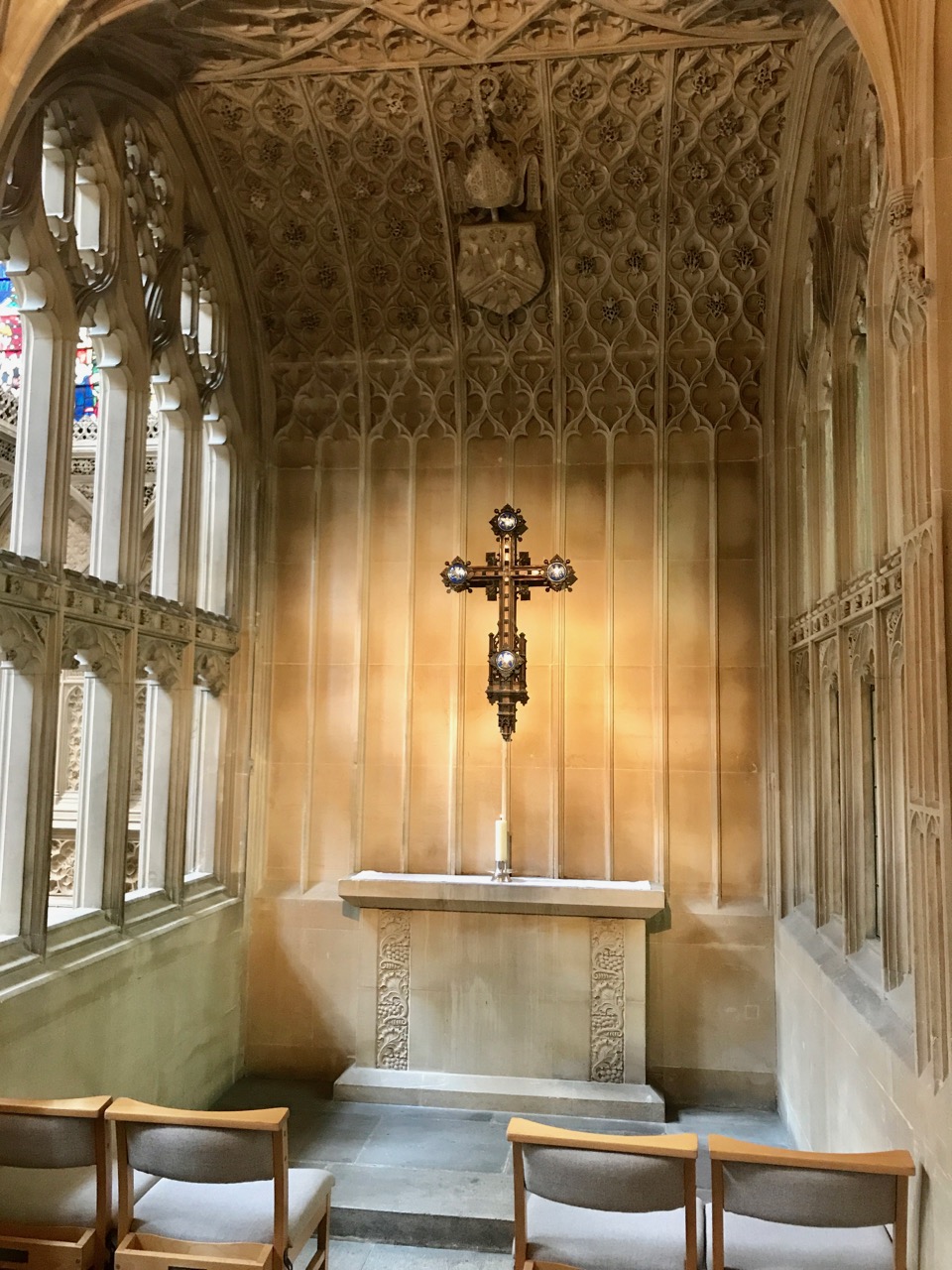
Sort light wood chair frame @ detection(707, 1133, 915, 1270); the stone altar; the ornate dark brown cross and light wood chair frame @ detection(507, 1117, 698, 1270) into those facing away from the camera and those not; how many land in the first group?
2

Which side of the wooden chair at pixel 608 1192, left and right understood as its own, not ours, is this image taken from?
back

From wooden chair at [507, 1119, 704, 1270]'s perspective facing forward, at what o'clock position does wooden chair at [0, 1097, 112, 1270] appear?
wooden chair at [0, 1097, 112, 1270] is roughly at 9 o'clock from wooden chair at [507, 1119, 704, 1270].

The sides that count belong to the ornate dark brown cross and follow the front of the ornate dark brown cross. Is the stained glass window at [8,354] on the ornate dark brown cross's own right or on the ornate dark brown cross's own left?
on the ornate dark brown cross's own right

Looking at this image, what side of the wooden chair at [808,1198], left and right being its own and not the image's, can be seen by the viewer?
back

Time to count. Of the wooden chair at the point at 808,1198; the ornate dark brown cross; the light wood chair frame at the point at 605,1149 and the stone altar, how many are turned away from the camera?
2

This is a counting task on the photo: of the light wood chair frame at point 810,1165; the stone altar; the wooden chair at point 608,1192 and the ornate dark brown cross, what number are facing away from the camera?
2

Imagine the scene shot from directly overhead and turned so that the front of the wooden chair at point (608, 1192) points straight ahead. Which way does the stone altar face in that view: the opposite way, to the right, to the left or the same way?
the opposite way
